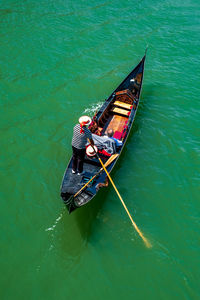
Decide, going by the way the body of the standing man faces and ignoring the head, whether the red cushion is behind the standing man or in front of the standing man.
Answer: in front

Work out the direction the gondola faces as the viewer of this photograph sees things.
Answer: facing away from the viewer and to the right of the viewer

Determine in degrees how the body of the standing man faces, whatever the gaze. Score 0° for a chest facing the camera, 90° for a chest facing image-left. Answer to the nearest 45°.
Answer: approximately 225°

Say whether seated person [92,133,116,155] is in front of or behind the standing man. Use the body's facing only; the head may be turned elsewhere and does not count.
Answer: in front
